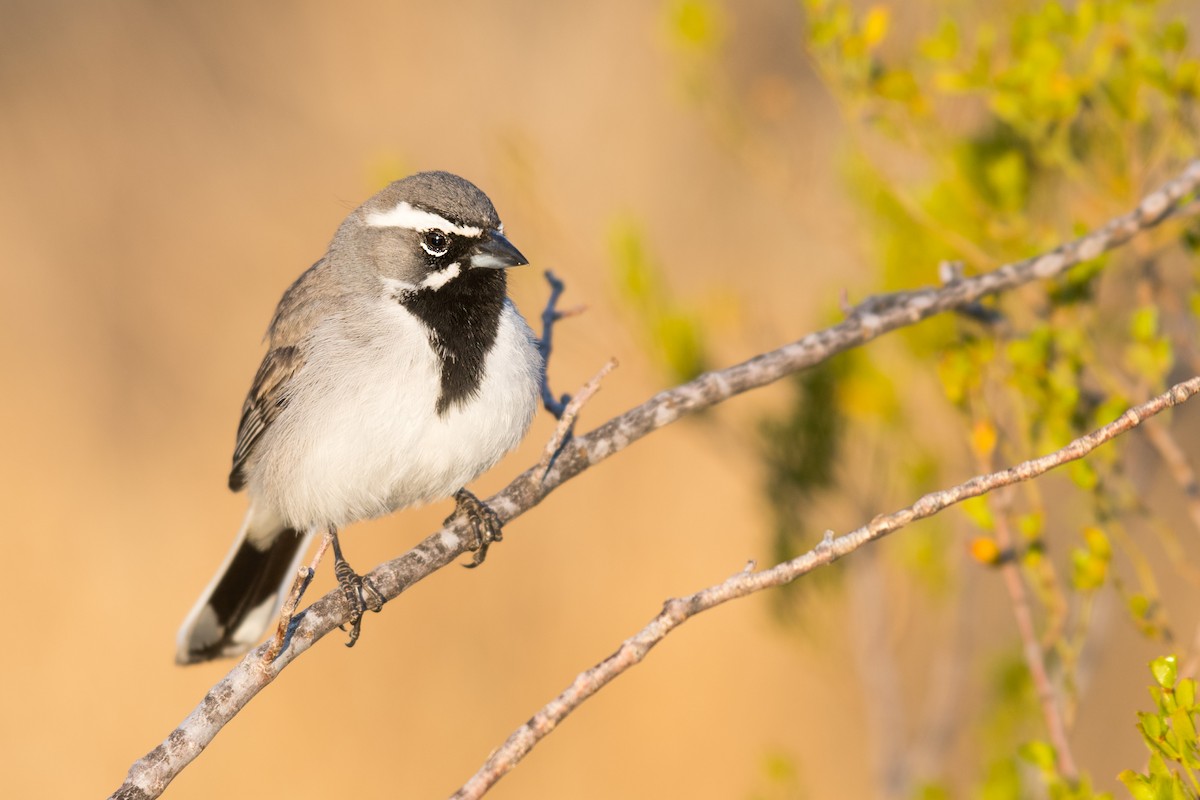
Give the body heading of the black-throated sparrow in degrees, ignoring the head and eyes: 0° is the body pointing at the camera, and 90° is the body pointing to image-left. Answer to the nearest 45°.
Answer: approximately 315°
